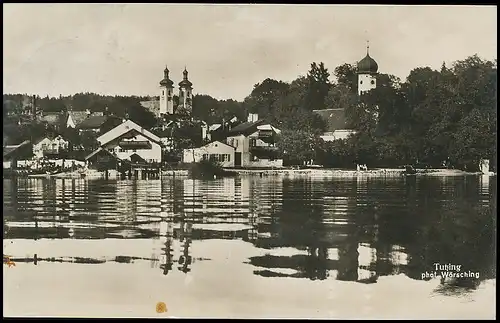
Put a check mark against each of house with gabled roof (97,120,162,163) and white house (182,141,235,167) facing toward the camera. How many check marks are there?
2

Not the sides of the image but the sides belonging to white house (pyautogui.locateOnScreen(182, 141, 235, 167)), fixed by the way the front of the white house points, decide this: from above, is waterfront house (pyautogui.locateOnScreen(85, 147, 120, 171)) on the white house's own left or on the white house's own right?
on the white house's own right
